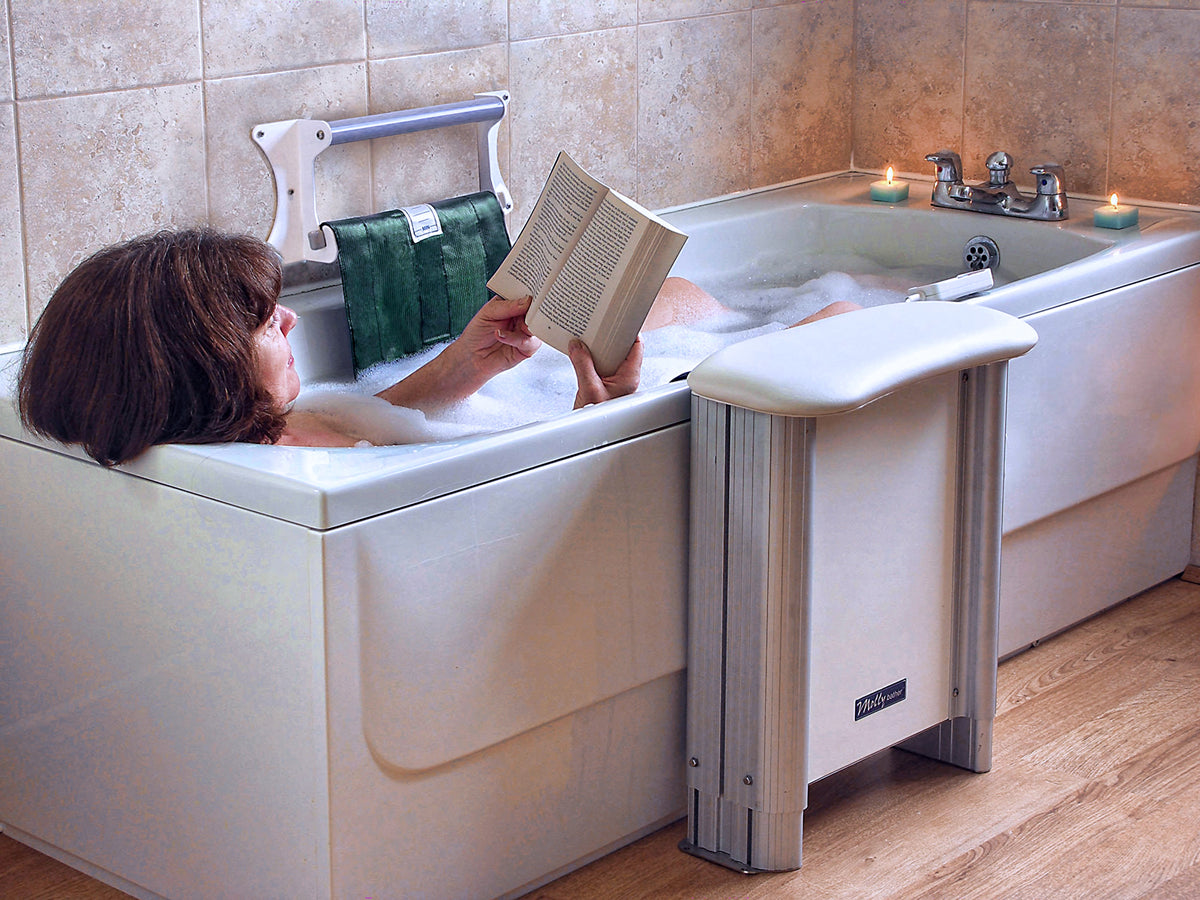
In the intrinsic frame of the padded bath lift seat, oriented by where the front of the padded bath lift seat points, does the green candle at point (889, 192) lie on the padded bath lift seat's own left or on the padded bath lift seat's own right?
on the padded bath lift seat's own left

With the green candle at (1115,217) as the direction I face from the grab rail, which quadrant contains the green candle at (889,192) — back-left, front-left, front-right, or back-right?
front-left

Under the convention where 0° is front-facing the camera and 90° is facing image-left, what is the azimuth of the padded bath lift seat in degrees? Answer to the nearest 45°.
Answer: approximately 315°

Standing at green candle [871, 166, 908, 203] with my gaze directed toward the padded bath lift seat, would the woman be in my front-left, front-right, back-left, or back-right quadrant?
front-right

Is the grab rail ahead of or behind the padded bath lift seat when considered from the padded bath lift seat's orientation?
behind

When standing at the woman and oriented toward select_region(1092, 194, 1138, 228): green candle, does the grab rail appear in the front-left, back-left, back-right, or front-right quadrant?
front-left

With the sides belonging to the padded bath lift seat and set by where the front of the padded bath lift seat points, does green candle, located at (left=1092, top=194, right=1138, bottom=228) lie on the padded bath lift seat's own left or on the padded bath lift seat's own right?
on the padded bath lift seat's own left
